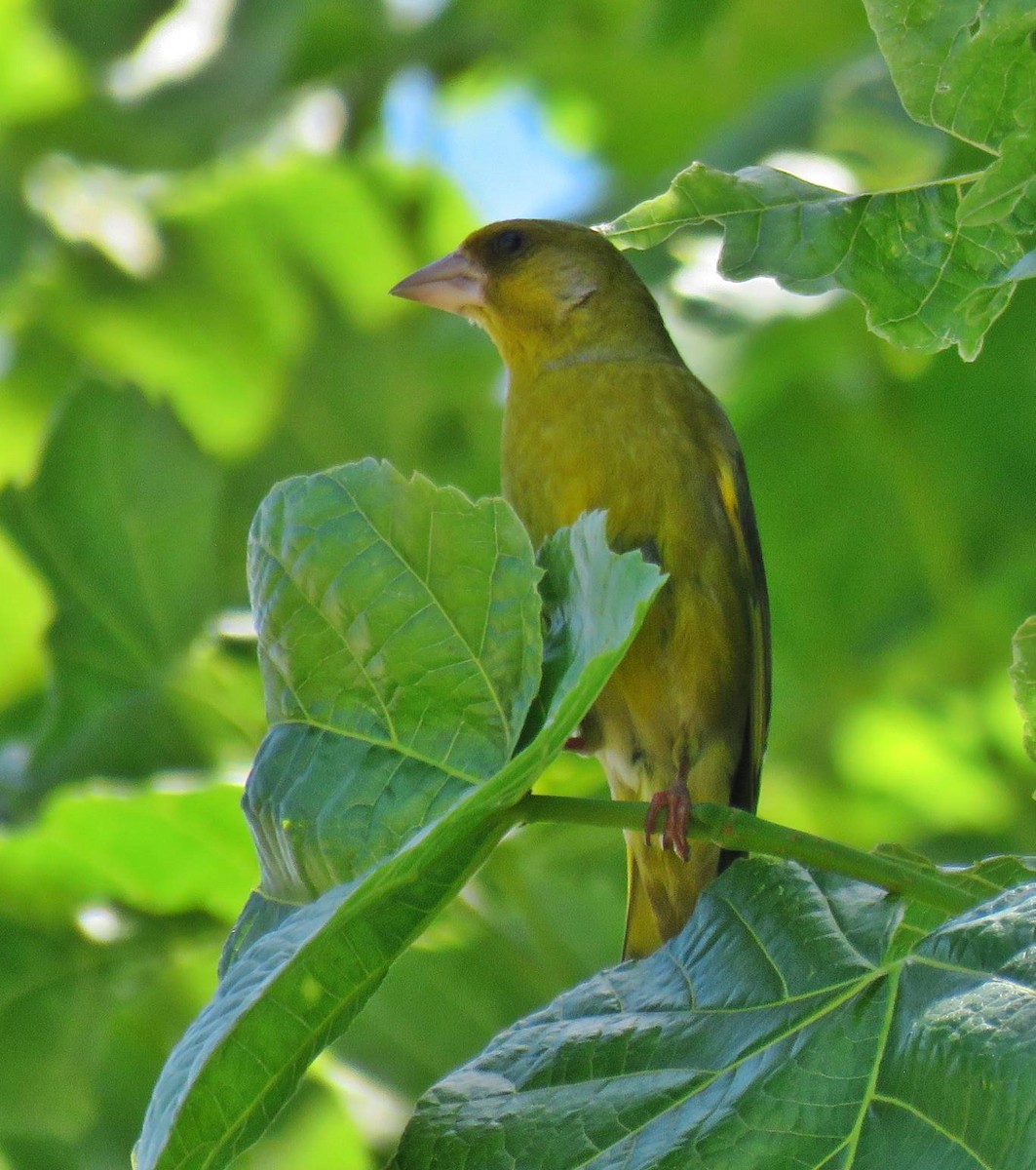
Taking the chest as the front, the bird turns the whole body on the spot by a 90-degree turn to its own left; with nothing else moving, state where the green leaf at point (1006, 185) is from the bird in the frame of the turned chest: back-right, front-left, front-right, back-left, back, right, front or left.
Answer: front-left

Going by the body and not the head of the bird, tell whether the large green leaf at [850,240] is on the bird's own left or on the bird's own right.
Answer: on the bird's own left

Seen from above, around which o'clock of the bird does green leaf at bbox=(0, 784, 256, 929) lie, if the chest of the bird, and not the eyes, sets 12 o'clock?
The green leaf is roughly at 2 o'clock from the bird.

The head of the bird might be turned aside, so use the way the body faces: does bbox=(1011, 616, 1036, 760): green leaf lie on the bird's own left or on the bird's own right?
on the bird's own left

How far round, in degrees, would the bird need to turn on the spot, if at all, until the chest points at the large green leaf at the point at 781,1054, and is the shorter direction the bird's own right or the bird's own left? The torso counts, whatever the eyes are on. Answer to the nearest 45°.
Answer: approximately 45° to the bird's own left

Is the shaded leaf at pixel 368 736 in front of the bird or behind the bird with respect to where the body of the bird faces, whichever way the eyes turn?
in front

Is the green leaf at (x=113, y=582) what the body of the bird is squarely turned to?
no
